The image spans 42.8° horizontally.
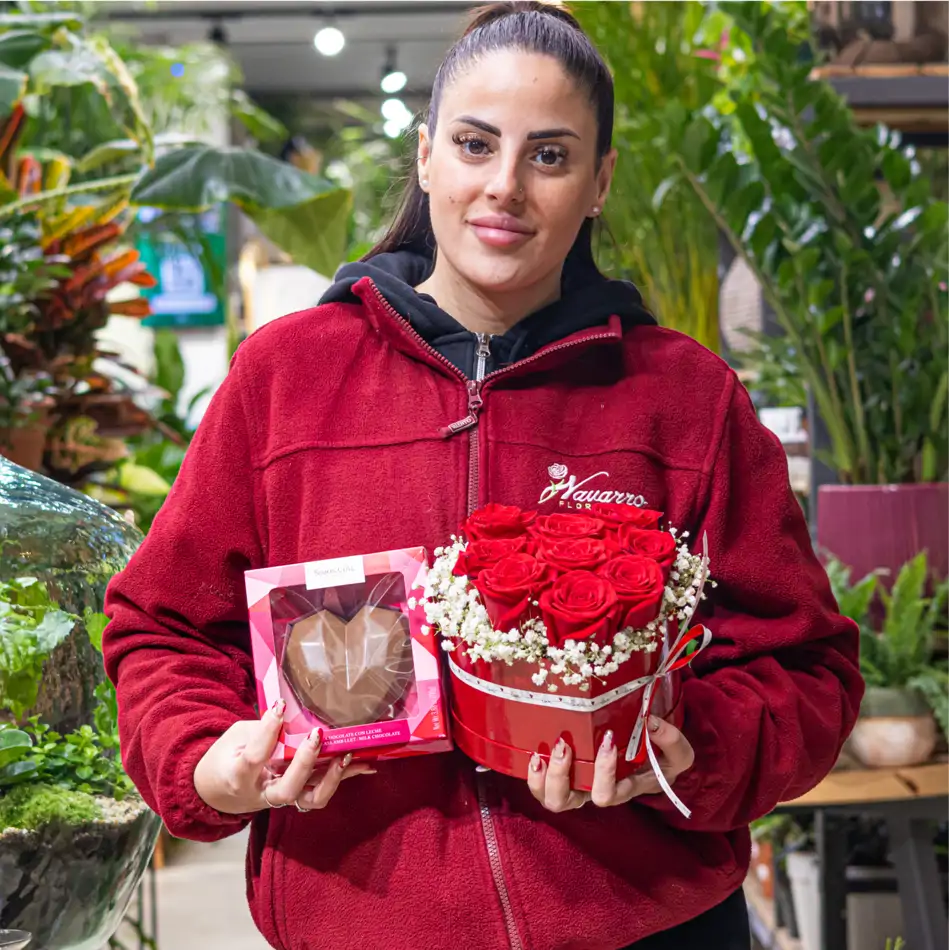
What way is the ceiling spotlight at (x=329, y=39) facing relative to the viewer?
toward the camera

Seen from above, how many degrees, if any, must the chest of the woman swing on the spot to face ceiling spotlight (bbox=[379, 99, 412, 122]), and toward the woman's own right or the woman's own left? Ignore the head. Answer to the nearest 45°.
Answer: approximately 180°

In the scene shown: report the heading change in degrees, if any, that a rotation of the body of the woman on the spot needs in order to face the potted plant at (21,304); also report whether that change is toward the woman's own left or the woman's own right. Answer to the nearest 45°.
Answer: approximately 135° to the woman's own right

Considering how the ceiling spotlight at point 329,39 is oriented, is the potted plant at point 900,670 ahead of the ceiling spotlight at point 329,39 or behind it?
ahead

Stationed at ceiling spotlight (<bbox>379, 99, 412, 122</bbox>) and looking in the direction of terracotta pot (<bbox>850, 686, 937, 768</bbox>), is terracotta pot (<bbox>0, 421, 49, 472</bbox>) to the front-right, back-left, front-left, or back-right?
front-right

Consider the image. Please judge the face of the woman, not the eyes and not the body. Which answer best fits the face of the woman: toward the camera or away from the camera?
toward the camera

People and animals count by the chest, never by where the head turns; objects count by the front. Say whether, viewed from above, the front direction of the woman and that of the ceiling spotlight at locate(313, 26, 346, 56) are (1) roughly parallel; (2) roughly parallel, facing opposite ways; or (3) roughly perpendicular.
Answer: roughly parallel

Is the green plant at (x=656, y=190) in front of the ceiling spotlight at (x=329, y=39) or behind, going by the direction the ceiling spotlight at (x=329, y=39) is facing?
in front

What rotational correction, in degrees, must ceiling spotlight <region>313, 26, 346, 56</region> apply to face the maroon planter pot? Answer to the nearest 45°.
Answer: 0° — it already faces it

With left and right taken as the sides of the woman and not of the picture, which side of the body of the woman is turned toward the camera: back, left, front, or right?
front

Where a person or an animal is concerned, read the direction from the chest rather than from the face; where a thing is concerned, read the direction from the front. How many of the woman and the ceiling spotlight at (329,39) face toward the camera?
2

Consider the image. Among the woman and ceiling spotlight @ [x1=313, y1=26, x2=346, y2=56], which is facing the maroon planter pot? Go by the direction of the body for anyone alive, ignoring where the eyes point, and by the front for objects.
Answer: the ceiling spotlight
